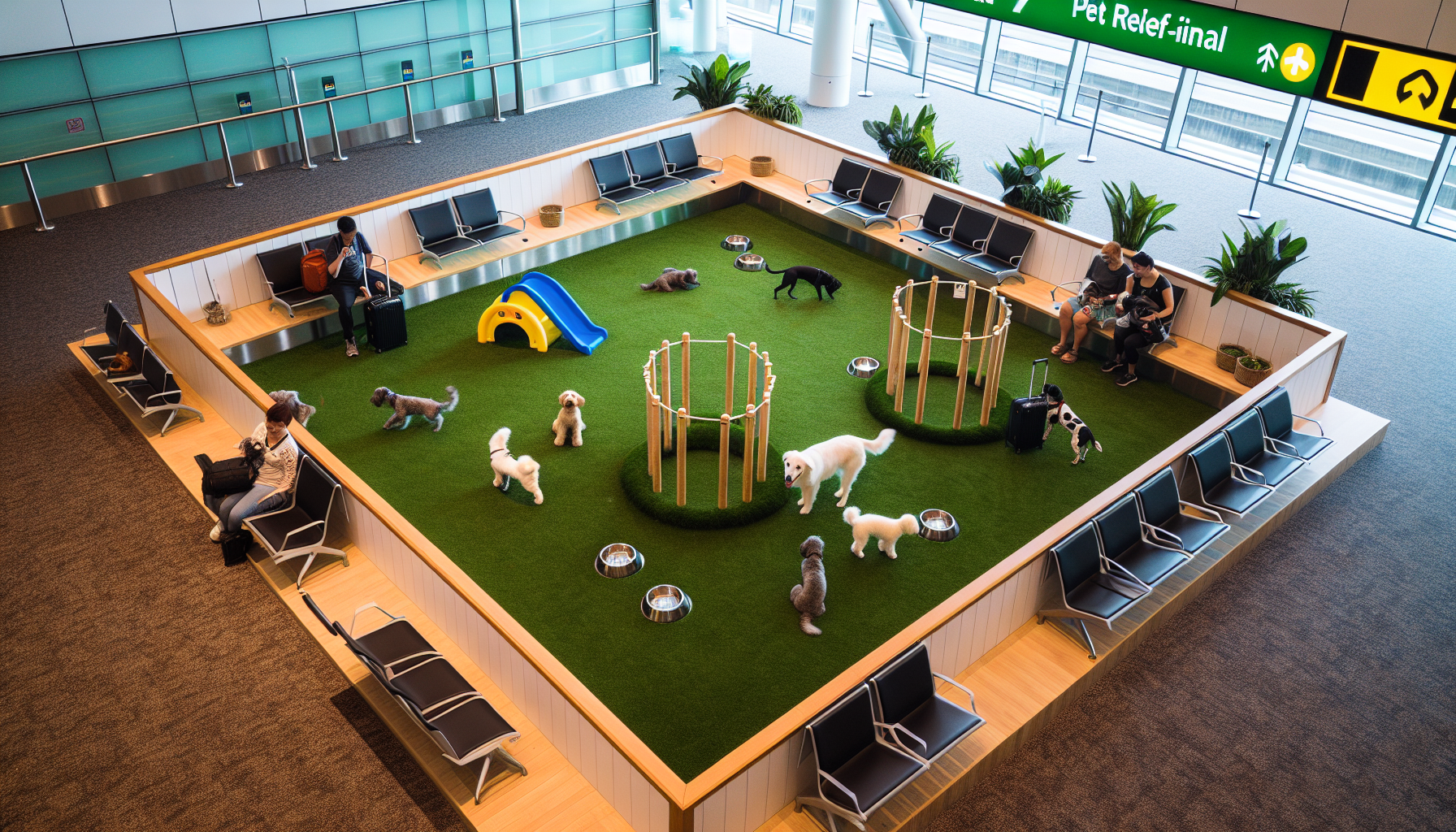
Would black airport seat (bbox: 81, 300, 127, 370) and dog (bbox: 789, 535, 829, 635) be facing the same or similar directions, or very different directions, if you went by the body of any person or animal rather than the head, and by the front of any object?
very different directions

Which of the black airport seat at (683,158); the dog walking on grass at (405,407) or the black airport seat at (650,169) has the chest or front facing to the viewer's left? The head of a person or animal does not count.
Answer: the dog walking on grass

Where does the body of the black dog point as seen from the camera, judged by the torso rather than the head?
to the viewer's right

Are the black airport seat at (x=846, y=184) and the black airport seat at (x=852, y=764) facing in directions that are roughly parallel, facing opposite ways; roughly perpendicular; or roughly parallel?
roughly perpendicular

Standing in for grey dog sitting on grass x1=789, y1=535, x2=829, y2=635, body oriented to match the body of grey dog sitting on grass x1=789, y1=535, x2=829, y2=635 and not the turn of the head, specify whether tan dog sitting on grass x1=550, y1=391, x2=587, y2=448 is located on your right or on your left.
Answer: on your left

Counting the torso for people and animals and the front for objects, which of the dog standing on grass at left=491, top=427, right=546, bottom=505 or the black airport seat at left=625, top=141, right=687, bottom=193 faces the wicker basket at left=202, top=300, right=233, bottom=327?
the dog standing on grass

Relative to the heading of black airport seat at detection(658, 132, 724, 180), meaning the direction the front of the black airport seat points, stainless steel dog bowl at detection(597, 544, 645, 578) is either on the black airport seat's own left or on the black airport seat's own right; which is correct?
on the black airport seat's own right

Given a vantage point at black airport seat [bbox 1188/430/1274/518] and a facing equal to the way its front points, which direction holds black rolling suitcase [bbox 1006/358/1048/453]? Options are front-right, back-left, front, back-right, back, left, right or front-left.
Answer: back-right
